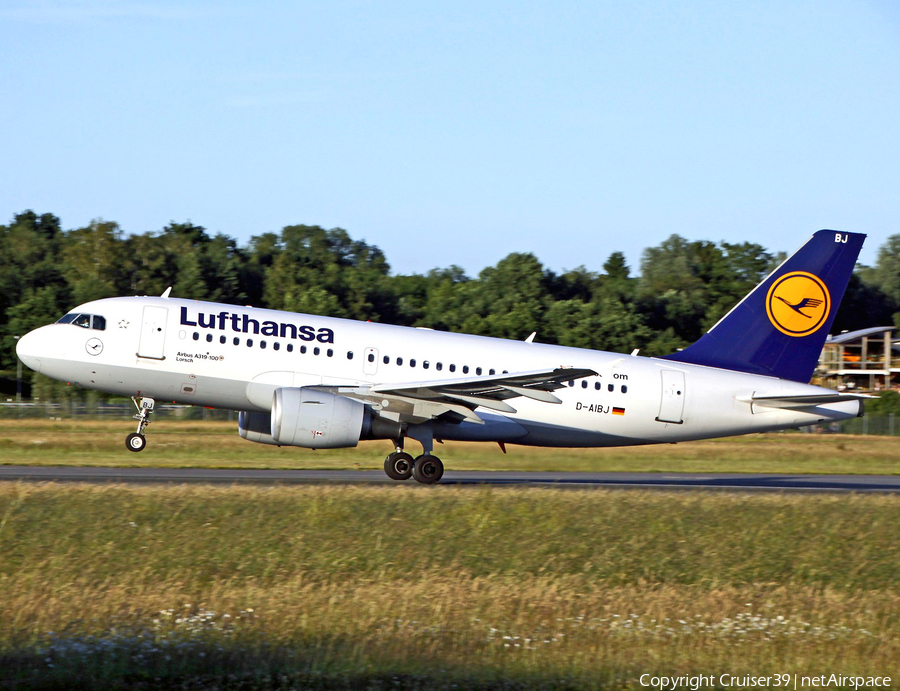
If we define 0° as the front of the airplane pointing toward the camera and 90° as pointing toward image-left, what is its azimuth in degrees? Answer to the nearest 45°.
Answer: approximately 90°
